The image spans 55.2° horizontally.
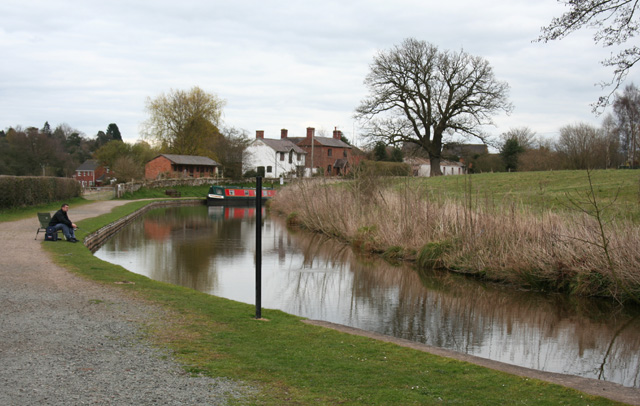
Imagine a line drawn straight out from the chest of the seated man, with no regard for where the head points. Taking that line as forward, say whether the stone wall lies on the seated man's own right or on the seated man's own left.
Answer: on the seated man's own left

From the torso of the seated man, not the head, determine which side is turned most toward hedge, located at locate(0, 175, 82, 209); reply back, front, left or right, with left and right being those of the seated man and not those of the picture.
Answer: left

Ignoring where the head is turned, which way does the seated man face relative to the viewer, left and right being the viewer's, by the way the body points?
facing to the right of the viewer

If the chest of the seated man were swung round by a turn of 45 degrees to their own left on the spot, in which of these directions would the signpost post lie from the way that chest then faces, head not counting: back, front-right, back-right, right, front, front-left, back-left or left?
back-right
